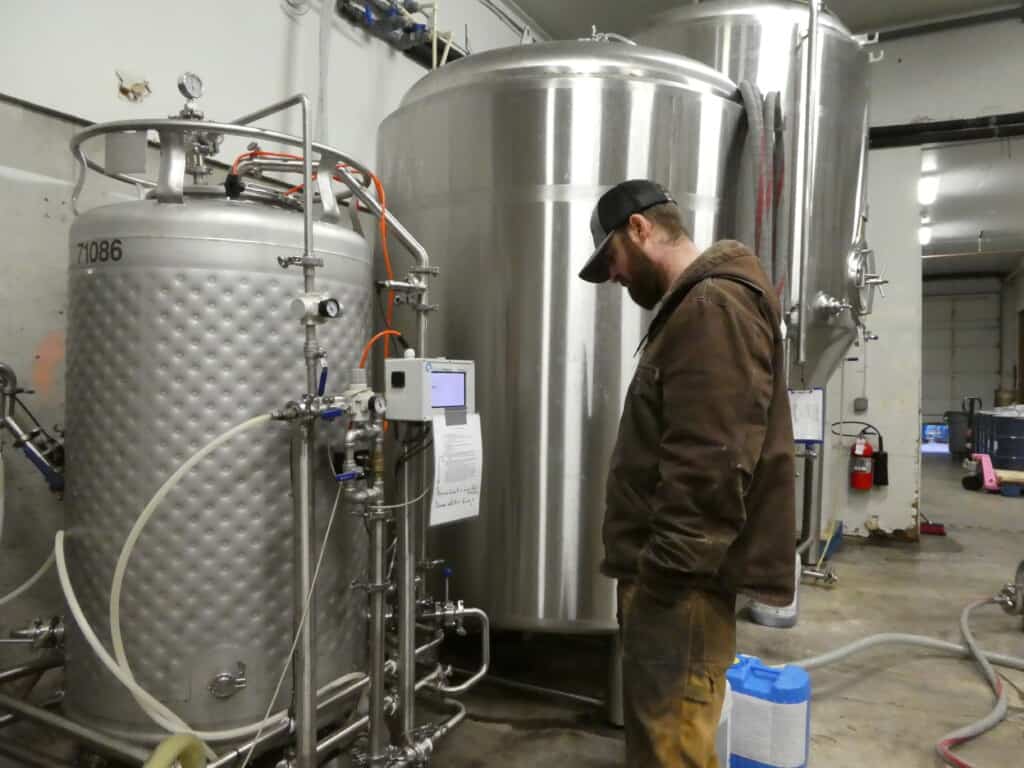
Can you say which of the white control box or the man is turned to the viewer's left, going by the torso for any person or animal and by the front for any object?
the man

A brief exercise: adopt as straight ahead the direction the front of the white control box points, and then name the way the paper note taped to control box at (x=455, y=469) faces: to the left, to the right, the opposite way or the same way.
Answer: the same way

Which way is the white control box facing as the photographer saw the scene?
facing the viewer and to the right of the viewer

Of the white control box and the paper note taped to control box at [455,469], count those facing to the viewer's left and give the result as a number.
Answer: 0

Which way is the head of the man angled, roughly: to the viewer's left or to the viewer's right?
to the viewer's left

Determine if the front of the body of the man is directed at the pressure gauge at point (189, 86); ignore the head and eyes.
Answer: yes

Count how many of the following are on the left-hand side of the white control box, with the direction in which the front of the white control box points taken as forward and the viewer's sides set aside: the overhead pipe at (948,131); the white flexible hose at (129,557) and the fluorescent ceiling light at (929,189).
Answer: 2

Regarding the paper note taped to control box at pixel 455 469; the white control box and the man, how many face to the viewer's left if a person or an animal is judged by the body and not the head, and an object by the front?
1

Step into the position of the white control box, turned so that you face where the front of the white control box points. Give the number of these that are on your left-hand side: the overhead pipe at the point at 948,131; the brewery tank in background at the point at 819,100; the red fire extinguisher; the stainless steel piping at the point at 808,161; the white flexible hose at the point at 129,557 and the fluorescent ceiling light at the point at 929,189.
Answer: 5

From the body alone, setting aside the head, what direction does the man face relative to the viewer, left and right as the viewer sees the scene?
facing to the left of the viewer

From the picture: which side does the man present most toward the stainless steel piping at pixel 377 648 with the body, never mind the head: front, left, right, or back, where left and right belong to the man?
front

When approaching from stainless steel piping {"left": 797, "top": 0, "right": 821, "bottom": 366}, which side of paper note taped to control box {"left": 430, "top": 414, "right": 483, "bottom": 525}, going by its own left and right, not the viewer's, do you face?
left

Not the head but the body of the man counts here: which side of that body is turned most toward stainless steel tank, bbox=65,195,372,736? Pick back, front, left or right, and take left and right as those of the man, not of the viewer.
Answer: front
